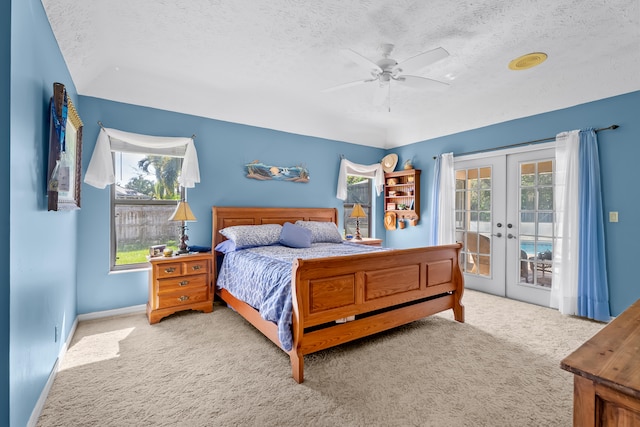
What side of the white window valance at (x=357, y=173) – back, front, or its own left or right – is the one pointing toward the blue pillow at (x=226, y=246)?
right

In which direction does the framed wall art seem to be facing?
to the viewer's right

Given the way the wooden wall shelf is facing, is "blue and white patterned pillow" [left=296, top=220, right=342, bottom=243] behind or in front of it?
in front

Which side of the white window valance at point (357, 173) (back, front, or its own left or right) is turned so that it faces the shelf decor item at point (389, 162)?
left

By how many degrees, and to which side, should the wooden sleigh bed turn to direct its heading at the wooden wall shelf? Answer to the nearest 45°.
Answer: approximately 135° to its left

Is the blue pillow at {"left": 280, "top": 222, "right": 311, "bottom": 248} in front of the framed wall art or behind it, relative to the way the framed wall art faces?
in front

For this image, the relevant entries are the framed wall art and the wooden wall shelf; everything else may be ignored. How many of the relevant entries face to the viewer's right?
1

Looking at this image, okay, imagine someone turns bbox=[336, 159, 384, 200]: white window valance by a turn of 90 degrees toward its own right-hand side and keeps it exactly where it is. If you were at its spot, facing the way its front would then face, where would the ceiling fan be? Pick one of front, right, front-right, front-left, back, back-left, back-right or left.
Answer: front-left

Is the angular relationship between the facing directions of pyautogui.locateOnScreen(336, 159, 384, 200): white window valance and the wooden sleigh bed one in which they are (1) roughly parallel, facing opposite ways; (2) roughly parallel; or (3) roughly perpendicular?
roughly parallel

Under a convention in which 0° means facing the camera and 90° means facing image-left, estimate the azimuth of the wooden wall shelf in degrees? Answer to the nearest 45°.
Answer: approximately 45°

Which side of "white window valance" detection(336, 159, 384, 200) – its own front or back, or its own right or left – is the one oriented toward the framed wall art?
right

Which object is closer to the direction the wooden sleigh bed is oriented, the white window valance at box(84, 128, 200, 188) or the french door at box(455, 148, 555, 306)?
the french door
